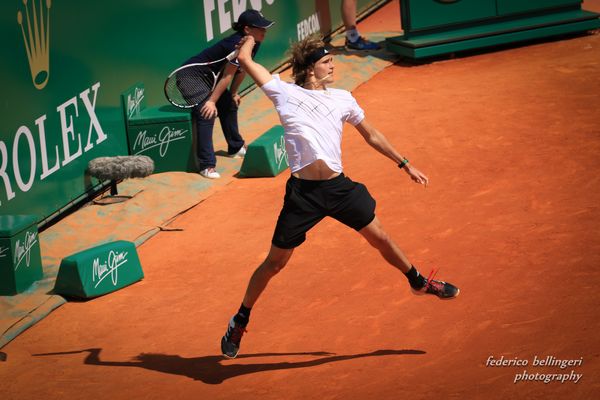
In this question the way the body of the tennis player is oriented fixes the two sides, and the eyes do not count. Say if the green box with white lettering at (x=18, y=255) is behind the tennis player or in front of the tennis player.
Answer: behind

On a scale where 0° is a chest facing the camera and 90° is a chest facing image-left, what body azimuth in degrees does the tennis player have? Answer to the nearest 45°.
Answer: approximately 315°
